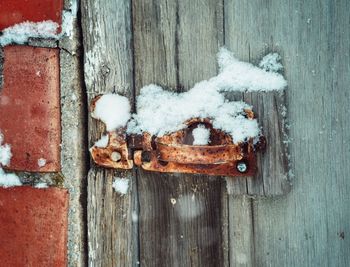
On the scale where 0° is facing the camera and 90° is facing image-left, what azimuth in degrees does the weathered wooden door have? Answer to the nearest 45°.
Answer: approximately 0°
